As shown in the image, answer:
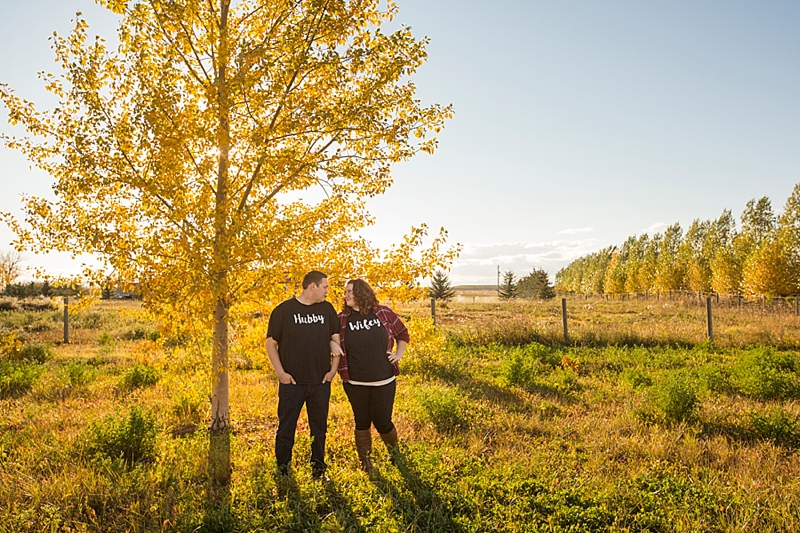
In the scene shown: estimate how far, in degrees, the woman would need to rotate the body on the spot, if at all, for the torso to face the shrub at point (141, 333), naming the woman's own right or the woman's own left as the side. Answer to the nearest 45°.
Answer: approximately 135° to the woman's own right

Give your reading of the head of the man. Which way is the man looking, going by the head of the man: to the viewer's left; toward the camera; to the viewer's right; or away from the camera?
to the viewer's right

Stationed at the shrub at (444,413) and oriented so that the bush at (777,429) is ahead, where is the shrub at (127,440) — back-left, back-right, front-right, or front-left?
back-right

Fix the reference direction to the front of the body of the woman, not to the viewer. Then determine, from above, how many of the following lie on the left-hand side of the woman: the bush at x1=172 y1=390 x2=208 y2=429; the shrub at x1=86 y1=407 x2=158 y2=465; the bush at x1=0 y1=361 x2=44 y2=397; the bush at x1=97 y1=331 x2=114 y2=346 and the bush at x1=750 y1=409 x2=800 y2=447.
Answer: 1

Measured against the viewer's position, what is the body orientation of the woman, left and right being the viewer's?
facing the viewer

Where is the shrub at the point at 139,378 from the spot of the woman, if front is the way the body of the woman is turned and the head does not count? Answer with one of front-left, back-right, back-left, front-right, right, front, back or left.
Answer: back-right

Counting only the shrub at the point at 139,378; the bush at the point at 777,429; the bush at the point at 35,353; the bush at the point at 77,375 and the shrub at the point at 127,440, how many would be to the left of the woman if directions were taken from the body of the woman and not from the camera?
1

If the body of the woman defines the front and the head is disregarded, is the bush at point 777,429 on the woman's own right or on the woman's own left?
on the woman's own left

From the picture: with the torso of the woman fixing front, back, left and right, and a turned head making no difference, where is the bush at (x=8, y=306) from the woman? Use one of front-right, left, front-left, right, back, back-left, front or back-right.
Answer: back-right

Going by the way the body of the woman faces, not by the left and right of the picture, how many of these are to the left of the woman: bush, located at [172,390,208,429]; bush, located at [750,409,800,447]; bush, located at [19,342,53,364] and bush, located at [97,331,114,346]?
1

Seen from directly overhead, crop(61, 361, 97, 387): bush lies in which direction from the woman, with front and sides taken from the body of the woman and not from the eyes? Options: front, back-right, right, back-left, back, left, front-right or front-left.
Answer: back-right

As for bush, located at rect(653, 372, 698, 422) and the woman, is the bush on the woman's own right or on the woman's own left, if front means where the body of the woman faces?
on the woman's own left

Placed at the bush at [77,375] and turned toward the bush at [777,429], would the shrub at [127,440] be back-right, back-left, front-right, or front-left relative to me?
front-right

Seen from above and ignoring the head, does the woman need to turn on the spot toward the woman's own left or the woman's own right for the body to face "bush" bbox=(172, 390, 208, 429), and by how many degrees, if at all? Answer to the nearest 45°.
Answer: approximately 135° to the woman's own right
